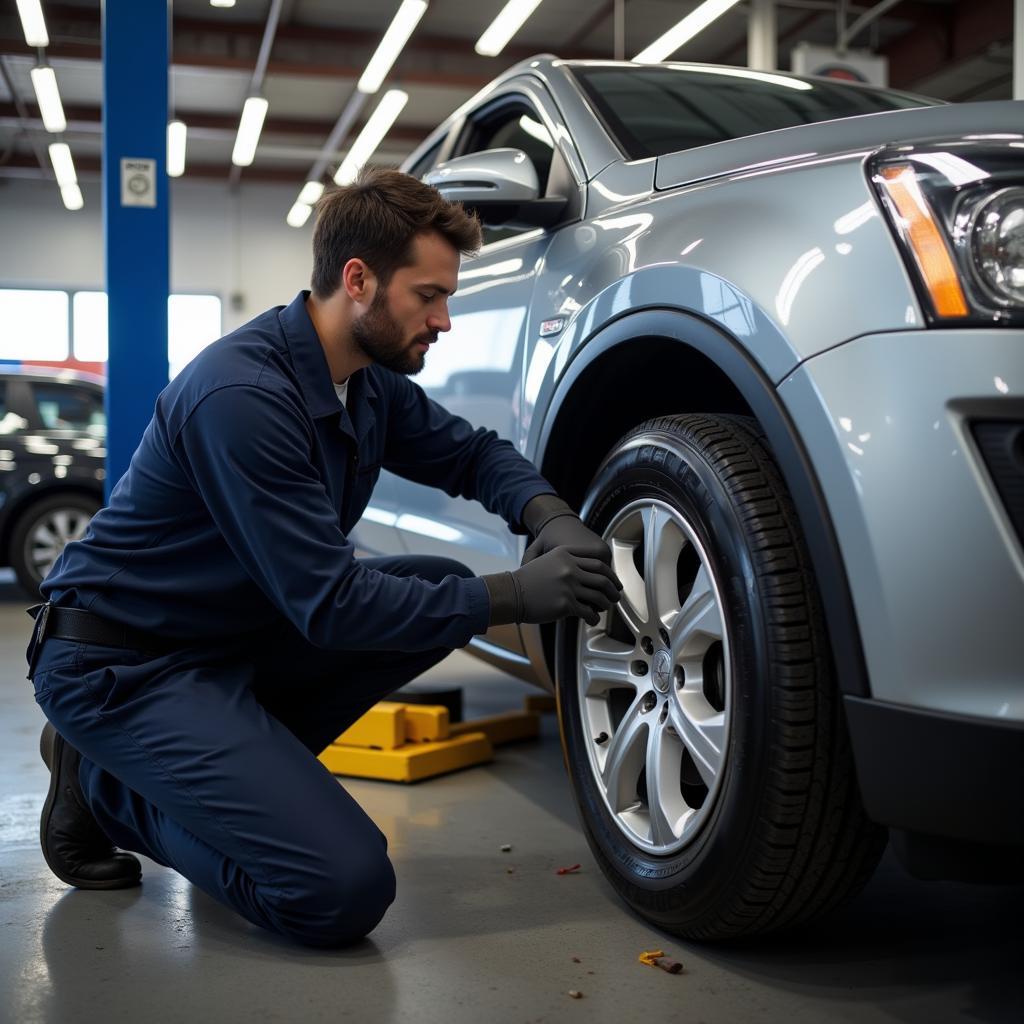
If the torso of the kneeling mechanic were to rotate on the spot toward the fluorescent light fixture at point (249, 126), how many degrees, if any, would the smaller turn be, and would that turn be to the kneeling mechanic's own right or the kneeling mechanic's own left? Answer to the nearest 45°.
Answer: approximately 90° to the kneeling mechanic's own left

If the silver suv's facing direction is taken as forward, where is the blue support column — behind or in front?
behind

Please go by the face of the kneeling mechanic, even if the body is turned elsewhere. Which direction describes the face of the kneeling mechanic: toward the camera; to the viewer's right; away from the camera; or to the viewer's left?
to the viewer's right

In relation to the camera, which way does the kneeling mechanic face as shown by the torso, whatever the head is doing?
to the viewer's right

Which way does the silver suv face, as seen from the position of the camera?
facing the viewer and to the right of the viewer

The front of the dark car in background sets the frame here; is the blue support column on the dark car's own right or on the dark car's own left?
on the dark car's own left
